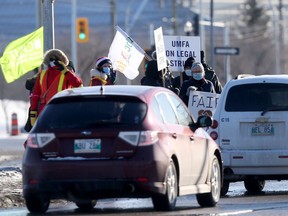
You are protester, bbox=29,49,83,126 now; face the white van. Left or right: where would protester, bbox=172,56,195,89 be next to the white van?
left

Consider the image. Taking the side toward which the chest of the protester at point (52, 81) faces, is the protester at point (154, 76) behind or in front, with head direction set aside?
behind

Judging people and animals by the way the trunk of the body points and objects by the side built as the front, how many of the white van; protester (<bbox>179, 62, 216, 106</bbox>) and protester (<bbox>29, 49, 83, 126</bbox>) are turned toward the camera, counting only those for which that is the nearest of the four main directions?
2

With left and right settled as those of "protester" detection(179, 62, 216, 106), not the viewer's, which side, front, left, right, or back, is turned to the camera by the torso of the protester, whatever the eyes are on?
front

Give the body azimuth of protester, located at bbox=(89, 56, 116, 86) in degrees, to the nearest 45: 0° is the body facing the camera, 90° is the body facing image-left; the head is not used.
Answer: approximately 315°

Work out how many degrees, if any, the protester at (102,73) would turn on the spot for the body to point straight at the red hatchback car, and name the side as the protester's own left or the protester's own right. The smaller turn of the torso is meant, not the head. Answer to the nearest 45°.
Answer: approximately 45° to the protester's own right

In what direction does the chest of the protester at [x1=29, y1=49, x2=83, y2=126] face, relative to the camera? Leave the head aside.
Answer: toward the camera

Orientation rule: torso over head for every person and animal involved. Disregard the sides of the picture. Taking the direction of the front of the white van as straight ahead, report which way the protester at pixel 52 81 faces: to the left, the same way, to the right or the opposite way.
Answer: the opposite way

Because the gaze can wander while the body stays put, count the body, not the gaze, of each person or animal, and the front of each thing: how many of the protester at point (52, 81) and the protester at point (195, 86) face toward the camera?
2

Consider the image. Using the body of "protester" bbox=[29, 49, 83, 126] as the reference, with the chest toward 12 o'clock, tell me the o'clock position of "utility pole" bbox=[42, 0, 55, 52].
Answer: The utility pole is roughly at 6 o'clock from the protester.

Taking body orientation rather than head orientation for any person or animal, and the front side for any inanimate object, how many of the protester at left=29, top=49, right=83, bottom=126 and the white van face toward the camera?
1

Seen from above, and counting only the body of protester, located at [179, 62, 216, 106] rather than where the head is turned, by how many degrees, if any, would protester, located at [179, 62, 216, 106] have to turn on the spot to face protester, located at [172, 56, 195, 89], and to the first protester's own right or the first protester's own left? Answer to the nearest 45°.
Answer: approximately 180°
